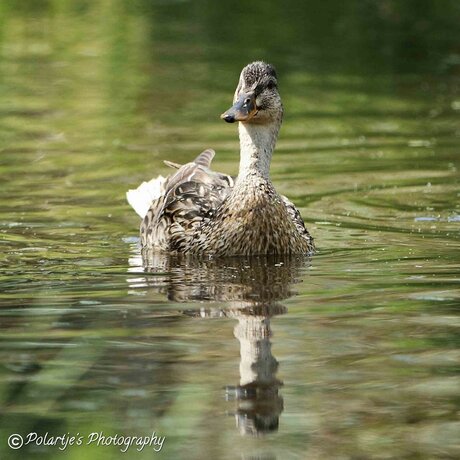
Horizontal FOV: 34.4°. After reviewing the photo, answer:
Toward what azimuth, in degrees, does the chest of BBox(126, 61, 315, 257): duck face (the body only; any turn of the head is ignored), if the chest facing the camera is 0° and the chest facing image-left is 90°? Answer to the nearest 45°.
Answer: approximately 315°
